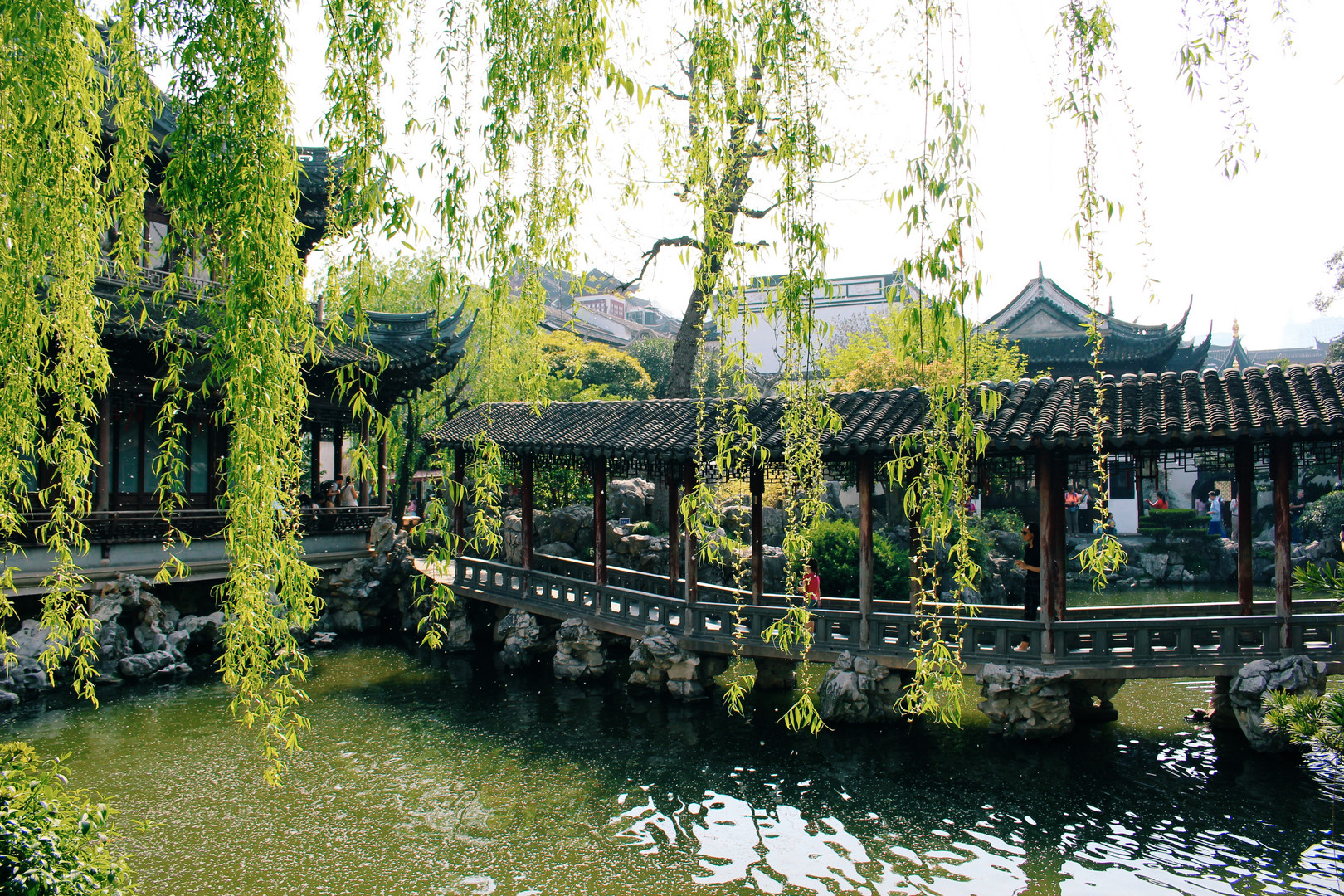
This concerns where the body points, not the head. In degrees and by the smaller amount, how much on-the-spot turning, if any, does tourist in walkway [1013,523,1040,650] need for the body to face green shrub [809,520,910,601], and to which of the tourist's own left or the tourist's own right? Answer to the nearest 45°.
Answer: approximately 45° to the tourist's own right

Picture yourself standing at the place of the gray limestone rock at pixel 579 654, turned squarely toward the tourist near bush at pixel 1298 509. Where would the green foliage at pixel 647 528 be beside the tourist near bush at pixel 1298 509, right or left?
left

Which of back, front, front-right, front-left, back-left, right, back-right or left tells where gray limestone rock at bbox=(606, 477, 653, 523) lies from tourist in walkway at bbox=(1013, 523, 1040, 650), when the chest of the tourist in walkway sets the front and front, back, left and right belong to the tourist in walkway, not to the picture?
front-right

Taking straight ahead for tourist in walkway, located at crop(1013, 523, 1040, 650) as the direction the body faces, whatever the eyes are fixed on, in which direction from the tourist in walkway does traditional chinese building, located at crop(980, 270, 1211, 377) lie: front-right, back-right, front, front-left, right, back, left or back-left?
right

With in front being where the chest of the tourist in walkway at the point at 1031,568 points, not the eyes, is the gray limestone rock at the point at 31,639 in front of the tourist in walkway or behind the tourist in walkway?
in front

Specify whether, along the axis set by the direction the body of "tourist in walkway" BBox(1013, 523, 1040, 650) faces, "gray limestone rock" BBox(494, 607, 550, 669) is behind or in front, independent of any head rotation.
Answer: in front

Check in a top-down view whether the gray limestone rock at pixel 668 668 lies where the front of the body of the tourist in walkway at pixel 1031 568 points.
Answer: yes

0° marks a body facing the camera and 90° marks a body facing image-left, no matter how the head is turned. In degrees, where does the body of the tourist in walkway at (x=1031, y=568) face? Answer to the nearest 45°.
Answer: approximately 90°

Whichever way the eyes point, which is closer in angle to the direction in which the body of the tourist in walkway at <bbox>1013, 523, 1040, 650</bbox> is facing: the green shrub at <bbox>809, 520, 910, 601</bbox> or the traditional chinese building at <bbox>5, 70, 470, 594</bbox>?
the traditional chinese building

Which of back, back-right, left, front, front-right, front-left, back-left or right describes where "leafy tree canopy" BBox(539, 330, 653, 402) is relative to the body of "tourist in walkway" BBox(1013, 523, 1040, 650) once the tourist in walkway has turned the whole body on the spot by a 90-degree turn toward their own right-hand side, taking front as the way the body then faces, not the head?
front-left

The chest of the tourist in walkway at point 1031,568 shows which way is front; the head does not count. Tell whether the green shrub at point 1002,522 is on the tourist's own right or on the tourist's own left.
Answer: on the tourist's own right

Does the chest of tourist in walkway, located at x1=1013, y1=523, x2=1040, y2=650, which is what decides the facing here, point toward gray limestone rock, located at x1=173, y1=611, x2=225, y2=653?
yes

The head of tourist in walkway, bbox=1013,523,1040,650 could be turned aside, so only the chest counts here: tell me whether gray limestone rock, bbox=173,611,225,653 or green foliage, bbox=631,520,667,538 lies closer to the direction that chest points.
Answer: the gray limestone rock

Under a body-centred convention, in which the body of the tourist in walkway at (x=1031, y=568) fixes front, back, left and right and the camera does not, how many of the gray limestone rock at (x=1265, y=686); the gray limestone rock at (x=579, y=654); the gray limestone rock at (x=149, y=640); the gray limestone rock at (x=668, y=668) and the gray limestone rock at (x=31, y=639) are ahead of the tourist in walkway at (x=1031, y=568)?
4
